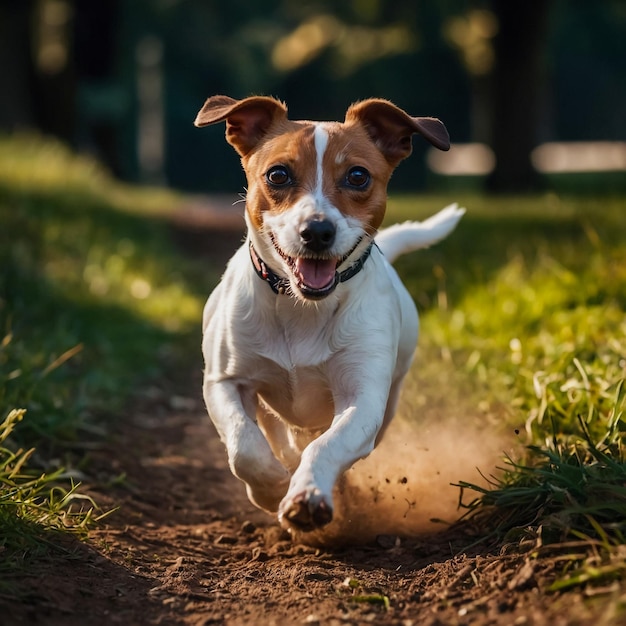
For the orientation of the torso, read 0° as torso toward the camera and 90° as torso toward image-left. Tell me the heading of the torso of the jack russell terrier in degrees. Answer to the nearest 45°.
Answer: approximately 0°

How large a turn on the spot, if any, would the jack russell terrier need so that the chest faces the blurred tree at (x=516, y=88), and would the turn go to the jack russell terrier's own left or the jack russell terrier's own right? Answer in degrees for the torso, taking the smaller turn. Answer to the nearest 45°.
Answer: approximately 180°
